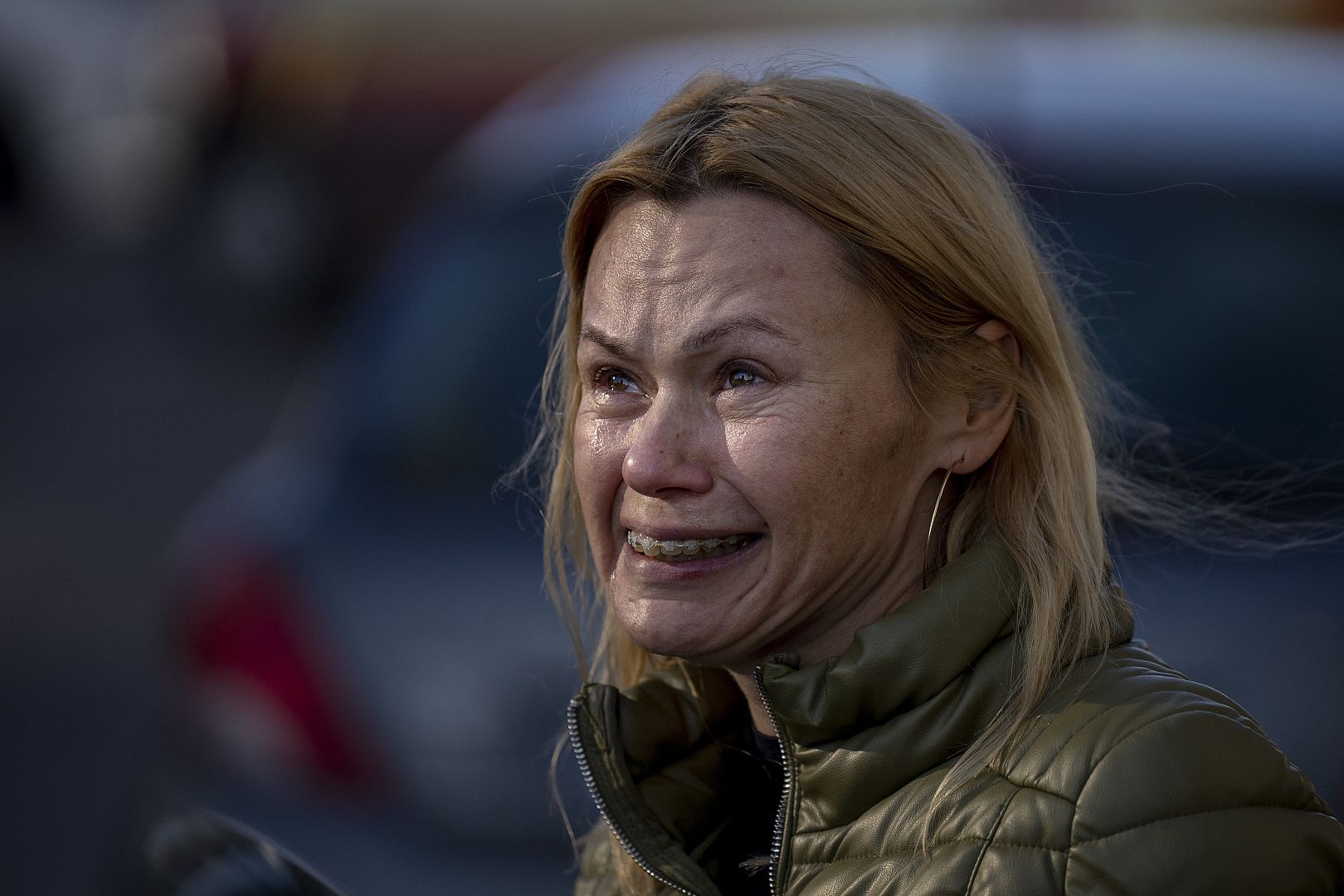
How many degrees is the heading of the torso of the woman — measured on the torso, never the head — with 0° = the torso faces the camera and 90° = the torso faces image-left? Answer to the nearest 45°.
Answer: approximately 45°

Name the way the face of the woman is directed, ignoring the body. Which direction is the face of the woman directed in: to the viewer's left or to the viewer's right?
to the viewer's left

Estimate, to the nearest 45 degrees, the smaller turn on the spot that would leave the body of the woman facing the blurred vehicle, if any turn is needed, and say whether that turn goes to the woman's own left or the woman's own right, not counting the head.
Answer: approximately 90° to the woman's own right

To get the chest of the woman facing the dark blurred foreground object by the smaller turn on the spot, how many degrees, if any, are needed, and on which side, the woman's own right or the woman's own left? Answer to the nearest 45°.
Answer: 0° — they already face it

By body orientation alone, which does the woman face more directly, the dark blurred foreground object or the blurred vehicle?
the dark blurred foreground object
